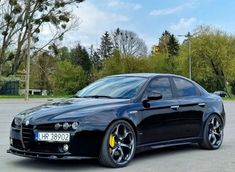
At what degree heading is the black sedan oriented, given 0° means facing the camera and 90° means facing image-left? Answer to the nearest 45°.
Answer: approximately 45°
